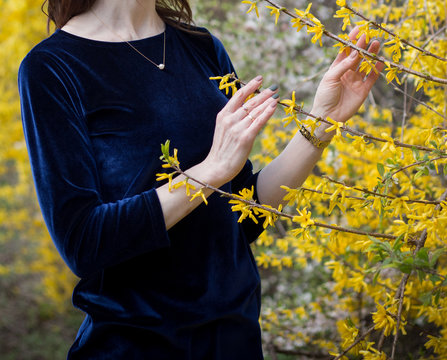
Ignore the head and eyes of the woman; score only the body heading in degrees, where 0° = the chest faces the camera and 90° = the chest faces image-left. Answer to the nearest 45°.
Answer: approximately 315°

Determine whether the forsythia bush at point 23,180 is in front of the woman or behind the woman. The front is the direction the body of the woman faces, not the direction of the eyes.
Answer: behind
